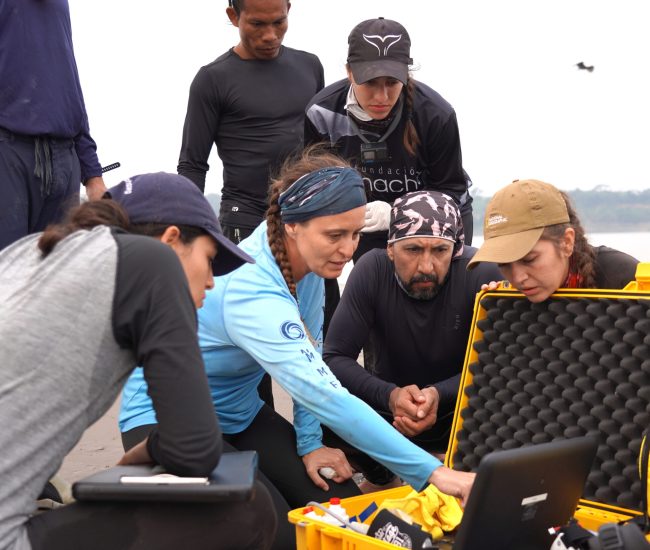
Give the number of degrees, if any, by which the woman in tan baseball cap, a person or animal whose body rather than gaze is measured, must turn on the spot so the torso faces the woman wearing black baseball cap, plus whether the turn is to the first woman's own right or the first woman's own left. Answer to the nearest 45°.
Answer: approximately 90° to the first woman's own right

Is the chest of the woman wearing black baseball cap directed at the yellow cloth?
yes

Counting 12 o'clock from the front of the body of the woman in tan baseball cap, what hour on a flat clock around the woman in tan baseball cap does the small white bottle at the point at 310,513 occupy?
The small white bottle is roughly at 12 o'clock from the woman in tan baseball cap.

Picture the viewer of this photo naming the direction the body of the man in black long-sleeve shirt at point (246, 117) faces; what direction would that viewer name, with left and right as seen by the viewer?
facing the viewer

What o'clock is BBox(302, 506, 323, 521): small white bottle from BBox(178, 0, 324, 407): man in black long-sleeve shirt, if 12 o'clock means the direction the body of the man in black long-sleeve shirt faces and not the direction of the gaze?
The small white bottle is roughly at 12 o'clock from the man in black long-sleeve shirt.

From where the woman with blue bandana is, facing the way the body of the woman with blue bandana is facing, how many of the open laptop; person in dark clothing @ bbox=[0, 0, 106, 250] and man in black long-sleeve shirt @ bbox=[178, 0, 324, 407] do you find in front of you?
1

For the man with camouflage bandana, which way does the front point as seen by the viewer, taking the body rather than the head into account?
toward the camera

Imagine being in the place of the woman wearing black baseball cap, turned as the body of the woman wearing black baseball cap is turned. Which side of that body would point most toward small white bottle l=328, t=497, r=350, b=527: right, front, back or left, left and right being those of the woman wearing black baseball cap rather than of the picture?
front

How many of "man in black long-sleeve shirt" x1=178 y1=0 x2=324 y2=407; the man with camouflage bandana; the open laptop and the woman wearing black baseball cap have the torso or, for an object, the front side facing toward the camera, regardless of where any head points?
3

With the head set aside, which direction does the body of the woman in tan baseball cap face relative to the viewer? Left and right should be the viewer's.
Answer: facing the viewer and to the left of the viewer

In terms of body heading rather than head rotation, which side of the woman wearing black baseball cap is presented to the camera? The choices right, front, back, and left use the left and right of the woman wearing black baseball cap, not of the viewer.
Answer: front

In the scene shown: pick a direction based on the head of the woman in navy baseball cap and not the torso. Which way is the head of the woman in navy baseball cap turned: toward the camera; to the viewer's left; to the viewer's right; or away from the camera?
to the viewer's right

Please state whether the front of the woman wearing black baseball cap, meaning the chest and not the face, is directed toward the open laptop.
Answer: yes

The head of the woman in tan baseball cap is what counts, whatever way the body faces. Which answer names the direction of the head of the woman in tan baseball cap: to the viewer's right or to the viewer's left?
to the viewer's left

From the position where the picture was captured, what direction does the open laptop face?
facing away from the viewer and to the left of the viewer
